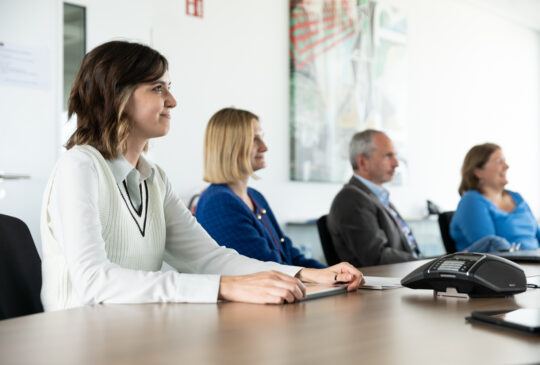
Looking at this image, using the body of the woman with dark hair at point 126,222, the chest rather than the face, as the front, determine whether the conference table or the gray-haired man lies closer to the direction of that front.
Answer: the conference table

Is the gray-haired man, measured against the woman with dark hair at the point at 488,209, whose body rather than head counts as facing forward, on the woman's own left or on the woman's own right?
on the woman's own right

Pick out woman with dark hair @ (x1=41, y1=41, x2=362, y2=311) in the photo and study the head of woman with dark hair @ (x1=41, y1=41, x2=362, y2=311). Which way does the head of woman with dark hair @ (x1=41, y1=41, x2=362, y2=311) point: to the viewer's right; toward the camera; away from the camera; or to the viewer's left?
to the viewer's right

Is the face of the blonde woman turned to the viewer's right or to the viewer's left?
to the viewer's right

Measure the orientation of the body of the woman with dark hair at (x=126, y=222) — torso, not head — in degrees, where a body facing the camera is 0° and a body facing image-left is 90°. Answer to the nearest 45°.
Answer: approximately 315°

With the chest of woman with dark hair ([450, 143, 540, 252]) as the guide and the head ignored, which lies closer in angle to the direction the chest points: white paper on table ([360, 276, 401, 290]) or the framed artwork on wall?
the white paper on table

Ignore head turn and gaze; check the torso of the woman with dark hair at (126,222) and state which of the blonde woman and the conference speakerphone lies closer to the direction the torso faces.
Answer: the conference speakerphone
